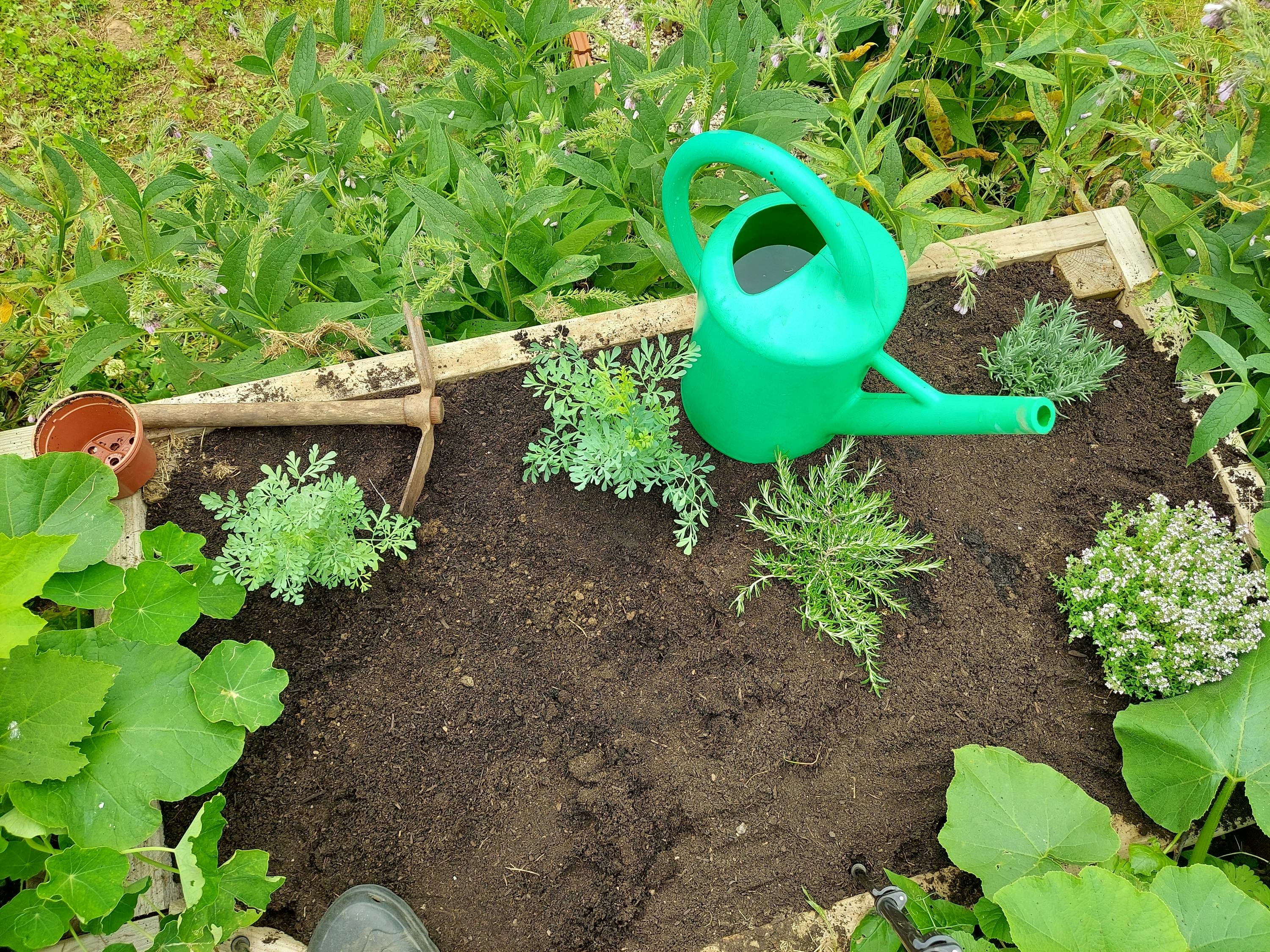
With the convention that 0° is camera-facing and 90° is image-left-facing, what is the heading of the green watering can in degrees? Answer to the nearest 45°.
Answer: approximately 315°
